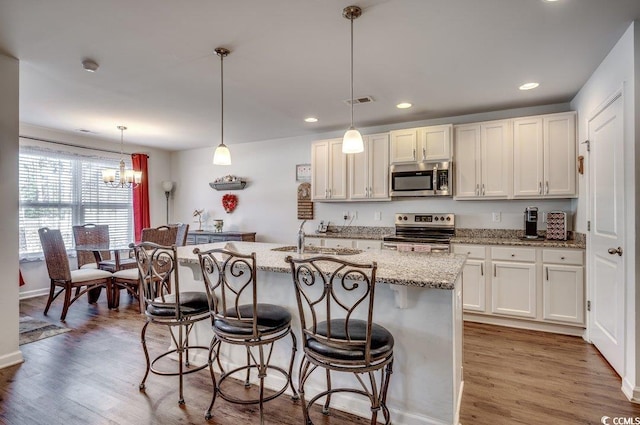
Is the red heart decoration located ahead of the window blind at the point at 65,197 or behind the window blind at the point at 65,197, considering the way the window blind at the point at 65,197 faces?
ahead

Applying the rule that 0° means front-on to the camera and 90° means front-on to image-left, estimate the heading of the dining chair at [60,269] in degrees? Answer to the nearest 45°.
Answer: approximately 225°

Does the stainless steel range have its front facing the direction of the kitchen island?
yes

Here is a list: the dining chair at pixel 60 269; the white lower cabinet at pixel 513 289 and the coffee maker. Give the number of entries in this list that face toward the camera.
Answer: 2

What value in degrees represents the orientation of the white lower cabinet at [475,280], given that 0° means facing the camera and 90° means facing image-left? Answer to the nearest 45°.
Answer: approximately 0°

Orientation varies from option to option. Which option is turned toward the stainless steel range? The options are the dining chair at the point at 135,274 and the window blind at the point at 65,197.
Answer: the window blind

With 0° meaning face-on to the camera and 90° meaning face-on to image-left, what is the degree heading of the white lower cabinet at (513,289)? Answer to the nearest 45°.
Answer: approximately 0°
